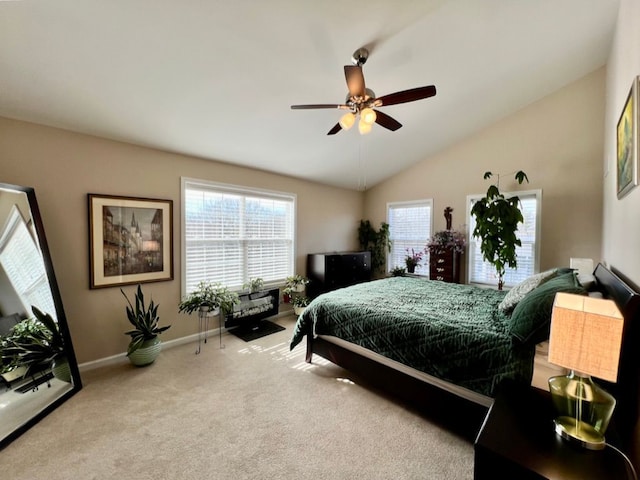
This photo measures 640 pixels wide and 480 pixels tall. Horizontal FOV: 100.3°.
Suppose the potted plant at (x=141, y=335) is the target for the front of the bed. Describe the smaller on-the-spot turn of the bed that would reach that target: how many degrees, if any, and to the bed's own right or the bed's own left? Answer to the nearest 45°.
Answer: approximately 45° to the bed's own left

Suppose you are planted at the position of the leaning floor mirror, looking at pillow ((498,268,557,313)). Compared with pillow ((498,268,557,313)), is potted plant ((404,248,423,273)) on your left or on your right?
left

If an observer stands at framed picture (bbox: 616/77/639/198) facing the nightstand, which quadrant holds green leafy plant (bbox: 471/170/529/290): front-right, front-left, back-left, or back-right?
back-right

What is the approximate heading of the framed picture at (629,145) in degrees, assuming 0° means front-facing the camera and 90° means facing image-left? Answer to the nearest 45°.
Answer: approximately 90°

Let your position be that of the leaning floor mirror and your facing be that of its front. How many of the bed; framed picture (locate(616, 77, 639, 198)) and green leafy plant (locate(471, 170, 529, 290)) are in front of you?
3

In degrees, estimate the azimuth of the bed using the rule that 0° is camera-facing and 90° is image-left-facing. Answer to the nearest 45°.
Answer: approximately 135°

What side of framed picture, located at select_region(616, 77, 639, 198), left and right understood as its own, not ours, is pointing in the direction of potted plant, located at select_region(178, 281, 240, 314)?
front

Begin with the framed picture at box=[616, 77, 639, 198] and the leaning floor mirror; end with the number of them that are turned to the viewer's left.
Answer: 1

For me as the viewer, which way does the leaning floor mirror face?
facing the viewer and to the right of the viewer

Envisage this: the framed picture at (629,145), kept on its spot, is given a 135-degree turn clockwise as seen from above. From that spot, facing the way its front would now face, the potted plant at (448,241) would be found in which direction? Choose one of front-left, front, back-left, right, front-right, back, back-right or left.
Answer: left

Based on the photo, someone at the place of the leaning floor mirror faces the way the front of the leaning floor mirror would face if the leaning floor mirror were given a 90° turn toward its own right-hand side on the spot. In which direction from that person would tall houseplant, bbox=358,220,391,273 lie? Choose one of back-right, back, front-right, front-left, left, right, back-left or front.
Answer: back-left
